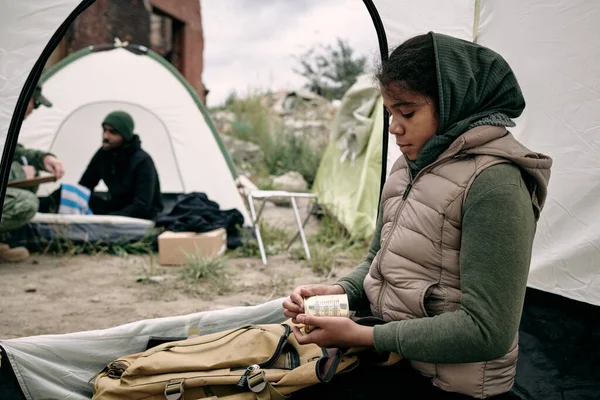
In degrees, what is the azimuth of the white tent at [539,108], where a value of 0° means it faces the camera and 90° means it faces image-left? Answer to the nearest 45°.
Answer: approximately 180°

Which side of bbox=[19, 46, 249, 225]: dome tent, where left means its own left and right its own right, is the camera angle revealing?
front

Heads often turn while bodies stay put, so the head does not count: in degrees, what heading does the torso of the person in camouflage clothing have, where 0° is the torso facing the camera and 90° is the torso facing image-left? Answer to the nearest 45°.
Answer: approximately 270°

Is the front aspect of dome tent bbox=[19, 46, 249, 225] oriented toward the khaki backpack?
yes

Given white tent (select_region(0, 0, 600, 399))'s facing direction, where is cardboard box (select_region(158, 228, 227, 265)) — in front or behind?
in front

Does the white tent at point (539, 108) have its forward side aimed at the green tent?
yes

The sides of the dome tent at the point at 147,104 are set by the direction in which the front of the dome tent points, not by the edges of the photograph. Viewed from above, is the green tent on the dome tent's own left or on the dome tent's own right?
on the dome tent's own left

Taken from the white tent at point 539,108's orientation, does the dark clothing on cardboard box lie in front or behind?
in front

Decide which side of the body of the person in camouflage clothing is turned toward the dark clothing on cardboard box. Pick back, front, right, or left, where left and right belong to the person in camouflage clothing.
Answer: front

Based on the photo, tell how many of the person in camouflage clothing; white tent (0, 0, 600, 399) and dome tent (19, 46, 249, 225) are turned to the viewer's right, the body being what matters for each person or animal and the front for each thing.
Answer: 1

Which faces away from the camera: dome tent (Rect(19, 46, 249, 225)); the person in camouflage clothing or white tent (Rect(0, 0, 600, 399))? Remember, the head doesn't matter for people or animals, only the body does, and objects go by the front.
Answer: the white tent

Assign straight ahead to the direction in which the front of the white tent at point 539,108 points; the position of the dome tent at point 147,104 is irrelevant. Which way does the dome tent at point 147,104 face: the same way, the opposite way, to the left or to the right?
the opposite way
